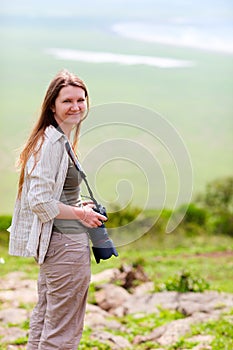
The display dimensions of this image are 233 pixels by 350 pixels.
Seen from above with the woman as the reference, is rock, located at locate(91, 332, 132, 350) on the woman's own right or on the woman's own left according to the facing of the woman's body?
on the woman's own left

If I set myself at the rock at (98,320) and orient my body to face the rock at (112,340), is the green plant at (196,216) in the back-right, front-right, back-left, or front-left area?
back-left

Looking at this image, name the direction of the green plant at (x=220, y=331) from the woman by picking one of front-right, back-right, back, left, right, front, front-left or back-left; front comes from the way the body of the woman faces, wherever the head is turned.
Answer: front-left

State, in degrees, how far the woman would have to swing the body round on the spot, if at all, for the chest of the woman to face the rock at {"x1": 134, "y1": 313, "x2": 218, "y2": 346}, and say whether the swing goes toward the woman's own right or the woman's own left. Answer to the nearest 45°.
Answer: approximately 45° to the woman's own left

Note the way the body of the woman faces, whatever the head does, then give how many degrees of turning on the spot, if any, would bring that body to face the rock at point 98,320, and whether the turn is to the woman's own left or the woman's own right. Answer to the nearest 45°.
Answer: approximately 90° to the woman's own left

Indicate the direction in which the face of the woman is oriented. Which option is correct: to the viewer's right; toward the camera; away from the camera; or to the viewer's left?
toward the camera

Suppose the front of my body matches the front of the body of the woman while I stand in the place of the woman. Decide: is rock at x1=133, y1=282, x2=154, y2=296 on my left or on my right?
on my left

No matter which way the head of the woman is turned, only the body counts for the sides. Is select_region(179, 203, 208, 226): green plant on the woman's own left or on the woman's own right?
on the woman's own left

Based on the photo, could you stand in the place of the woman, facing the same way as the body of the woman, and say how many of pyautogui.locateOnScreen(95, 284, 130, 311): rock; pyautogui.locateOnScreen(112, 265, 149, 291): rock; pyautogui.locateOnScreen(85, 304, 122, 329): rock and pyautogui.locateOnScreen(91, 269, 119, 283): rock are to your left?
4

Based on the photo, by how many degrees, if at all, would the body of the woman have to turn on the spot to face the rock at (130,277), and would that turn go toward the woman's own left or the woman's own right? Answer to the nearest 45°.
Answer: approximately 90° to the woman's own left

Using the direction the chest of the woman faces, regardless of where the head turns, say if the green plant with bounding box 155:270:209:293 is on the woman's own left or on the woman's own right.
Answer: on the woman's own left

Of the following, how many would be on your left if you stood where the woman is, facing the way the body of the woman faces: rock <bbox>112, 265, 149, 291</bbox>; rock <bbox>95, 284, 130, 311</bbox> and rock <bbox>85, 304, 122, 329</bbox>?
3

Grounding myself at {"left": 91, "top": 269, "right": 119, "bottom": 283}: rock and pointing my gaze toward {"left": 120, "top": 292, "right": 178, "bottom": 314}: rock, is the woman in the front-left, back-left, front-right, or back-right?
front-right
